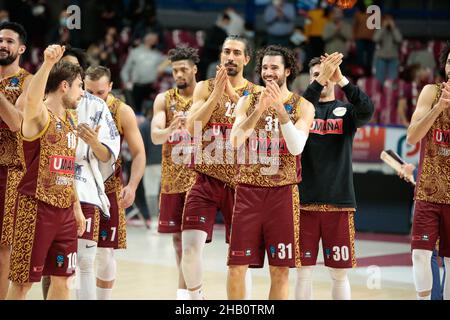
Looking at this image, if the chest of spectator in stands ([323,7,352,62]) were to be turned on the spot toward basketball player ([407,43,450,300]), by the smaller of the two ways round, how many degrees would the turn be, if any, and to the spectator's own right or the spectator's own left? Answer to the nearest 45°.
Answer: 0° — they already face them

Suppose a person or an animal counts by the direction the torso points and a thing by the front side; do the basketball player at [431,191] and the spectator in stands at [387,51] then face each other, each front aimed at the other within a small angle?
no

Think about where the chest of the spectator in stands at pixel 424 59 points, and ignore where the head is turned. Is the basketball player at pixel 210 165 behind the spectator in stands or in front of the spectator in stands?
in front

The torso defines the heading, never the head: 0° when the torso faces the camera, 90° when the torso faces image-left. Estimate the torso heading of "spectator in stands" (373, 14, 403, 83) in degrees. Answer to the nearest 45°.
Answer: approximately 0°

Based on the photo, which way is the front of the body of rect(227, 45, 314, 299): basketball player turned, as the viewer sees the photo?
toward the camera

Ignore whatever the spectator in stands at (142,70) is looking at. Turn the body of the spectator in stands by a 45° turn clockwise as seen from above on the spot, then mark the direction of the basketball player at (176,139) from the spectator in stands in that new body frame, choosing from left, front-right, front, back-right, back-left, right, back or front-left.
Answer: front

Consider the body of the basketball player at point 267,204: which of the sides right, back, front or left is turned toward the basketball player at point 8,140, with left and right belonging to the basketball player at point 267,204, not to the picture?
right

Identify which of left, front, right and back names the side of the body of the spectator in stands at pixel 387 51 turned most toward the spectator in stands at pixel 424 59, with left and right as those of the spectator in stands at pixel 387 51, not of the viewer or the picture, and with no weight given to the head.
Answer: left

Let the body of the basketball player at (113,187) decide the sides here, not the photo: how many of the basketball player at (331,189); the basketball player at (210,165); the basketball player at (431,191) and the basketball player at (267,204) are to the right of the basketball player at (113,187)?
0

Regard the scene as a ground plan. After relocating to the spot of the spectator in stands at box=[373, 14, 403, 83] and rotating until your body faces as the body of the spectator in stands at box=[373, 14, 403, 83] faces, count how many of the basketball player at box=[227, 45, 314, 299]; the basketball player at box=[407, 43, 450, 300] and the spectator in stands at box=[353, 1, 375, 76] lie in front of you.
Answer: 2

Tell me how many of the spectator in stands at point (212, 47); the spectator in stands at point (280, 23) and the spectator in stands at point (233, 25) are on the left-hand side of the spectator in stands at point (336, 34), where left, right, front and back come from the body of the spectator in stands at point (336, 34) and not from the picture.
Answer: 0

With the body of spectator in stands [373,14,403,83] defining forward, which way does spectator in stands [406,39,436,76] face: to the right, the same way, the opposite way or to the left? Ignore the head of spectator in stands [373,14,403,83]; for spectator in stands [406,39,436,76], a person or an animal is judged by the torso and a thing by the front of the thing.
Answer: the same way

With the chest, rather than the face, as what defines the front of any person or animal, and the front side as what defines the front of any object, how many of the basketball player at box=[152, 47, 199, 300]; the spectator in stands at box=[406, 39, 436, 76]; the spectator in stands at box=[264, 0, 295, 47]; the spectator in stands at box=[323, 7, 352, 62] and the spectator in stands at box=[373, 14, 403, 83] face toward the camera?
5

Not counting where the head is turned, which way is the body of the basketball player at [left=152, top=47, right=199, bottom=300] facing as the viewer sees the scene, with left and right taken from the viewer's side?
facing the viewer
